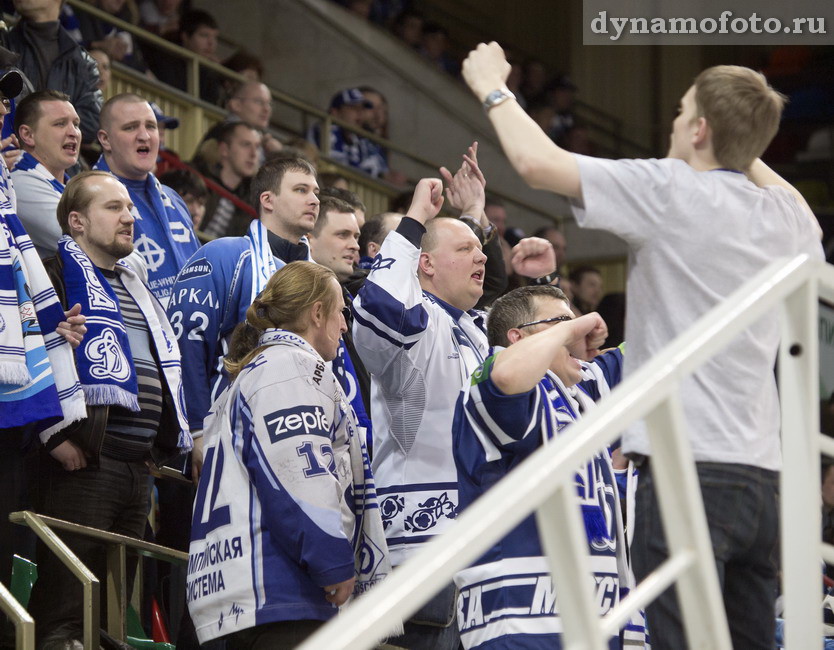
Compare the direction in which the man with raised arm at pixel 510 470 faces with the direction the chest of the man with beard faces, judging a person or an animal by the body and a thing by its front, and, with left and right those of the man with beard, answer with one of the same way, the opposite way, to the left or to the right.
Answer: the same way

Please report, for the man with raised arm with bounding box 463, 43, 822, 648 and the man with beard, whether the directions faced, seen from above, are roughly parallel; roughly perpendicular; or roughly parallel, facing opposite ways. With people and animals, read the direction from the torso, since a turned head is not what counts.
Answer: roughly parallel, facing opposite ways

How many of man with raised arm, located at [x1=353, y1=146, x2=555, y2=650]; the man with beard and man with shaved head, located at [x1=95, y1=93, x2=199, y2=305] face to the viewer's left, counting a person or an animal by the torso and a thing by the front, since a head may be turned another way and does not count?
0

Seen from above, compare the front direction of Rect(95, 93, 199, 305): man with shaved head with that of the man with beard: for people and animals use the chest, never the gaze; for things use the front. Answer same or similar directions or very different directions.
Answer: same or similar directions

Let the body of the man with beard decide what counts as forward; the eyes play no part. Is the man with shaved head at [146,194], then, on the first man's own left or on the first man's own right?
on the first man's own left

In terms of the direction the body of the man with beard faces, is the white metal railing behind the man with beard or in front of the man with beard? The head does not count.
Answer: in front

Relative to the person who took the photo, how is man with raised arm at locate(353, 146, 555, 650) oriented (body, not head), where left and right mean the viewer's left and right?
facing the viewer and to the right of the viewer

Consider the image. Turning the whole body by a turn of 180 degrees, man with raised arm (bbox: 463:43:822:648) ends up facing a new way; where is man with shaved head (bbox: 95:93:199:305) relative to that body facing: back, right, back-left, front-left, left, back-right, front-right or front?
back

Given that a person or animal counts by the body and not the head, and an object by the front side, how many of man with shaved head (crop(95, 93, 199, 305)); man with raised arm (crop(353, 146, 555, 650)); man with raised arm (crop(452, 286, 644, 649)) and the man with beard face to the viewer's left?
0

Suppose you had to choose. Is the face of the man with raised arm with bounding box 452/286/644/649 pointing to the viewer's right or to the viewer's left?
to the viewer's right

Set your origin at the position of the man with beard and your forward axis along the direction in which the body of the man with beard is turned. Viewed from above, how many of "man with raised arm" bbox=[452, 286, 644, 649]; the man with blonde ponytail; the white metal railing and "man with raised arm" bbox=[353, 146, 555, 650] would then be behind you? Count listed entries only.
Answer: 0

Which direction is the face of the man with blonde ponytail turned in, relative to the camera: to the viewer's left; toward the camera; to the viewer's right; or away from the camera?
to the viewer's right

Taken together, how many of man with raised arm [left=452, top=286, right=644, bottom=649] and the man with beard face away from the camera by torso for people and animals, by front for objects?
0

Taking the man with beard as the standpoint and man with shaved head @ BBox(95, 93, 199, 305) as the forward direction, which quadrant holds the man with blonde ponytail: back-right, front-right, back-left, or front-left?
back-right
